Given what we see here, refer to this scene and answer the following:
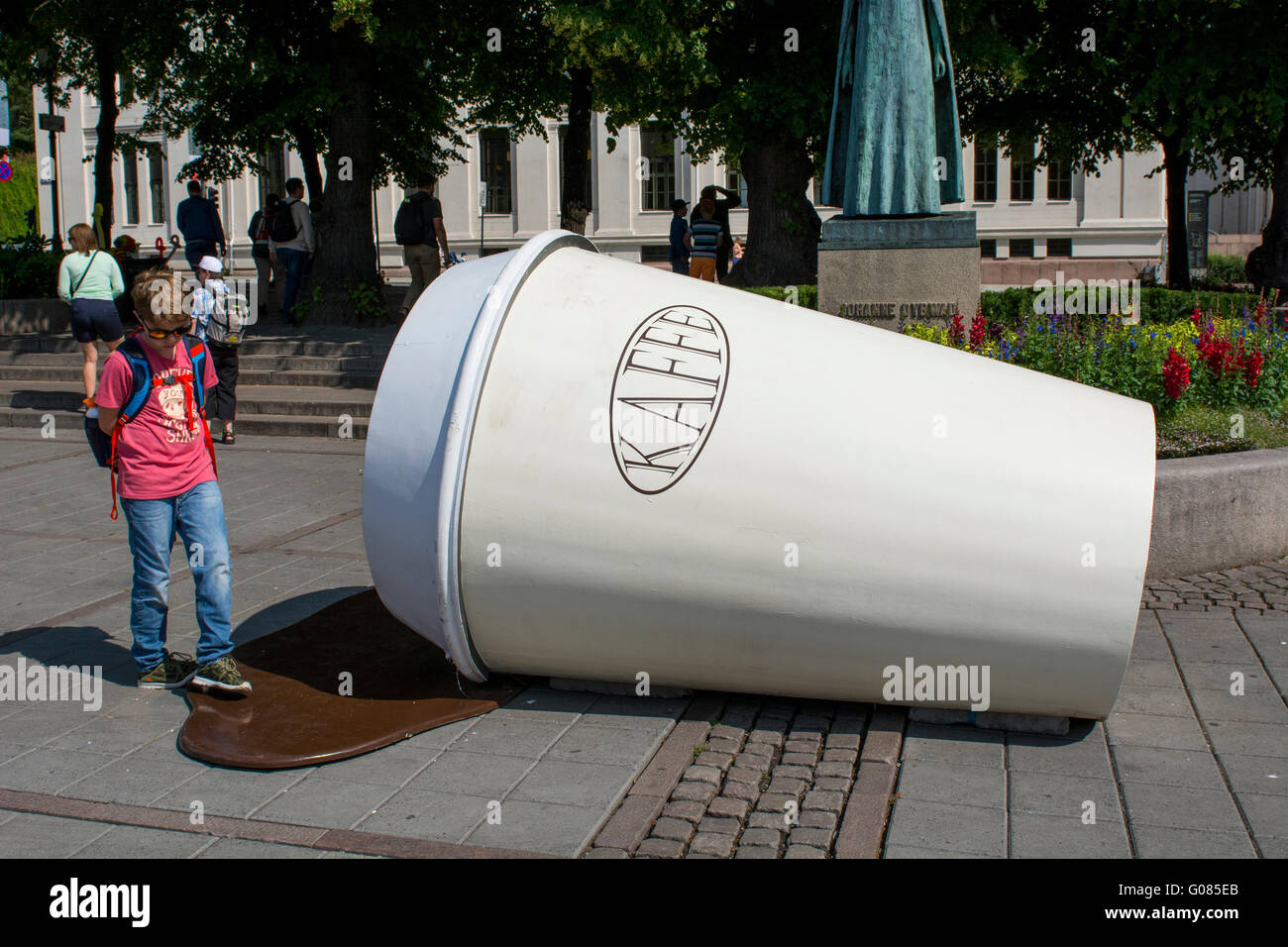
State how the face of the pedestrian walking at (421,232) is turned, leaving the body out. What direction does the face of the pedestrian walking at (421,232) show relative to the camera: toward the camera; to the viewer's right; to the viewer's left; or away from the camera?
away from the camera

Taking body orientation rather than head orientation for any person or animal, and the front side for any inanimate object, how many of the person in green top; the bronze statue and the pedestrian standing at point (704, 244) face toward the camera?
1

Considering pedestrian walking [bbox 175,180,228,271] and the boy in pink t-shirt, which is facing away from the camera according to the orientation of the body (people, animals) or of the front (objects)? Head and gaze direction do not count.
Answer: the pedestrian walking

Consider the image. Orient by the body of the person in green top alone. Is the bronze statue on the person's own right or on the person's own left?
on the person's own right

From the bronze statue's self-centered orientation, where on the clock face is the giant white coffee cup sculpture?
The giant white coffee cup sculpture is roughly at 12 o'clock from the bronze statue.

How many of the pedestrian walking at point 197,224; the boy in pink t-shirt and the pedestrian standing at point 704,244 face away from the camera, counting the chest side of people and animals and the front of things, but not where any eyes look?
2

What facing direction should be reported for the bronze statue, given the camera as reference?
facing the viewer

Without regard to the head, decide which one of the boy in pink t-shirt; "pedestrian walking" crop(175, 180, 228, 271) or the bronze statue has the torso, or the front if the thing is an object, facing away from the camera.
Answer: the pedestrian walking

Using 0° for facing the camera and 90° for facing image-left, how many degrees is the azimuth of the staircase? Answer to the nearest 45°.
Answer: approximately 0°

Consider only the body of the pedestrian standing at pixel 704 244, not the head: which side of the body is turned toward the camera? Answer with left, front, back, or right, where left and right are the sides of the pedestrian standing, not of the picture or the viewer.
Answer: back
